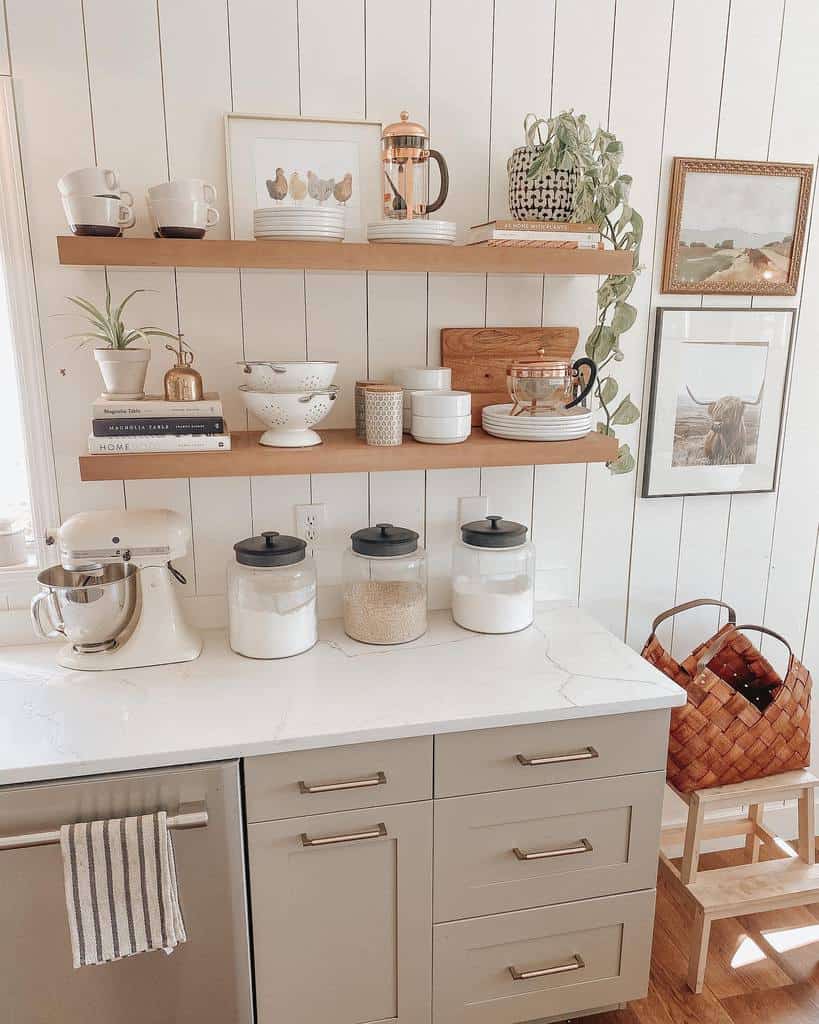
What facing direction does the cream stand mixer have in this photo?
to the viewer's left

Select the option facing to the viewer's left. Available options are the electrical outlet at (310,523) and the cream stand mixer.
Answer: the cream stand mixer

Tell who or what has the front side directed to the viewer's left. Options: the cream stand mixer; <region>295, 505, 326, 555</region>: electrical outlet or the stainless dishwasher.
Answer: the cream stand mixer

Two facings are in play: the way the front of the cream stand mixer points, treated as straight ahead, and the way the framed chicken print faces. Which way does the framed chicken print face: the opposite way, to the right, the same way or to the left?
to the left

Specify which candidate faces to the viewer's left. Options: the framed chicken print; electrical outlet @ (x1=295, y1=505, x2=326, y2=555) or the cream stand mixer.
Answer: the cream stand mixer

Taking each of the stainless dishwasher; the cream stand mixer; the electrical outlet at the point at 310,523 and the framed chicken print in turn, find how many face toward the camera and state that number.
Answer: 3
